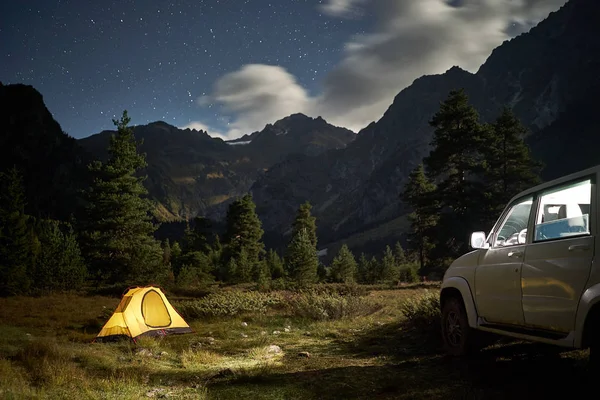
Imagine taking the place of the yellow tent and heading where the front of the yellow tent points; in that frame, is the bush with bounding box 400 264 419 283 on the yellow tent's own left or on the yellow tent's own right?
on the yellow tent's own left

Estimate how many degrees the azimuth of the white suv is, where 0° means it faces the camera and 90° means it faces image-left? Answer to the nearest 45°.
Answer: approximately 135°

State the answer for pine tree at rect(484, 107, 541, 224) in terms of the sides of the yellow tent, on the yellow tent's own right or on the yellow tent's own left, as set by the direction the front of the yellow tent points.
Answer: on the yellow tent's own left

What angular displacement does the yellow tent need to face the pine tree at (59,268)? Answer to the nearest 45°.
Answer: approximately 135° to its left

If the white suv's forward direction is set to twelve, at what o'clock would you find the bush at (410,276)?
The bush is roughly at 1 o'clock from the white suv.

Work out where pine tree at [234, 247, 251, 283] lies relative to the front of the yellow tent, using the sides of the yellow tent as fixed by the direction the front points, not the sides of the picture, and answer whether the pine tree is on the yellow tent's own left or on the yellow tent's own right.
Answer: on the yellow tent's own left

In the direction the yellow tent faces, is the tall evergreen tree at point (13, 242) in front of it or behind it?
behind

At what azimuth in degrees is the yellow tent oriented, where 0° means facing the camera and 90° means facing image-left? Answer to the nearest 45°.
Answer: approximately 315°
